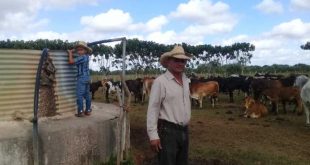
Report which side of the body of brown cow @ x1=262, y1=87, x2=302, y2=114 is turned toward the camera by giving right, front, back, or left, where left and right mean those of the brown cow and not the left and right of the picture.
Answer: left

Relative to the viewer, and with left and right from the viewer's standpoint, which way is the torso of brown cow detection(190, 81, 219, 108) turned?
facing to the left of the viewer

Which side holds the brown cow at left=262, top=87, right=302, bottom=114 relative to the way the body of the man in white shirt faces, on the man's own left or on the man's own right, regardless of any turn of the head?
on the man's own left

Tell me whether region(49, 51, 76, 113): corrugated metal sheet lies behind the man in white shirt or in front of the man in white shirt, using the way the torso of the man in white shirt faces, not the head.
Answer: behind

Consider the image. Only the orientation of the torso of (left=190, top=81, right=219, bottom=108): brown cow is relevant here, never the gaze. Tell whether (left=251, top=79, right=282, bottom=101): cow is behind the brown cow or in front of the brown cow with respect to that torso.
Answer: behind

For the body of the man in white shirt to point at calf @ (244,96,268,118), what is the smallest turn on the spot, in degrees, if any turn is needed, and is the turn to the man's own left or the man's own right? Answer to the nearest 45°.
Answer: approximately 135° to the man's own left

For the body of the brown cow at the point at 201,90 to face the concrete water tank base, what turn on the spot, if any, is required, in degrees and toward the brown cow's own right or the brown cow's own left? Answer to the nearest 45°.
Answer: approximately 90° to the brown cow's own left

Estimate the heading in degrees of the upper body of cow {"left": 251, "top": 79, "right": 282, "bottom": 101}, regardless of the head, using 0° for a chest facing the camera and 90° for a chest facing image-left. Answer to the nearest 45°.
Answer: approximately 90°

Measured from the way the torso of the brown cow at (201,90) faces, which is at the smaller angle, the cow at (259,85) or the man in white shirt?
the man in white shirt

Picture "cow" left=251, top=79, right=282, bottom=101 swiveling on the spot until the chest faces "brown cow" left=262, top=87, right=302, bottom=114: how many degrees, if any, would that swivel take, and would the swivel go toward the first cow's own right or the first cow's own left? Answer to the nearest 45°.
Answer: approximately 90° to the first cow's own left

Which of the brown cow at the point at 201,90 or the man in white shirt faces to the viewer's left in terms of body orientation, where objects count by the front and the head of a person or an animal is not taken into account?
the brown cow
